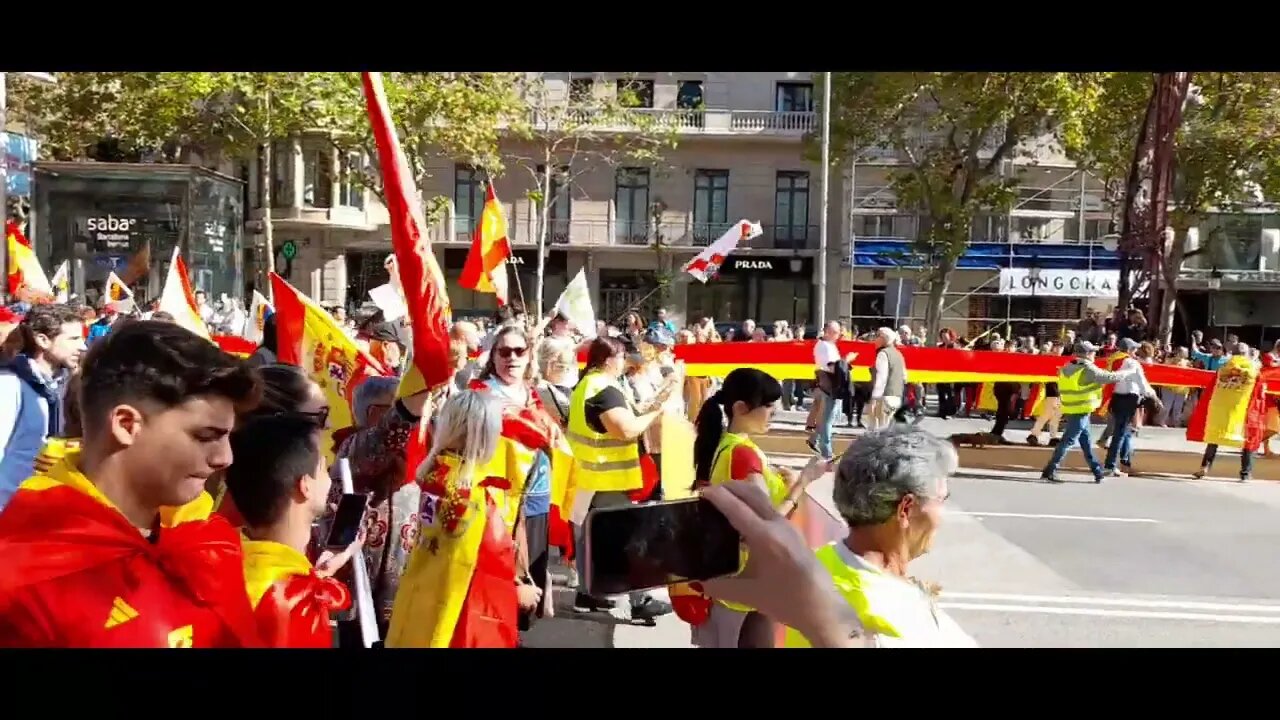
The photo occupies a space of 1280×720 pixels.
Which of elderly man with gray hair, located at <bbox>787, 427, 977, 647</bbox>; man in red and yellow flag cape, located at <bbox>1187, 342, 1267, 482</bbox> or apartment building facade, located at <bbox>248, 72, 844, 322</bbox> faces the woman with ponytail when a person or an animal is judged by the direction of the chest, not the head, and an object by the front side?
the apartment building facade

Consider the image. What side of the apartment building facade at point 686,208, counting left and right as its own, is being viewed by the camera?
front

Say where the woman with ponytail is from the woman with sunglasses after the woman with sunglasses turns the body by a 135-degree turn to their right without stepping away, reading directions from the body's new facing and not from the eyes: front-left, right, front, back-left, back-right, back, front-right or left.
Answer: back

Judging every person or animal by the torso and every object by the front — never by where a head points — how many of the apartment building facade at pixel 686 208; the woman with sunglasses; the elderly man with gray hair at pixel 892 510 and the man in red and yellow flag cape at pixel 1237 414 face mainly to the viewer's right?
1

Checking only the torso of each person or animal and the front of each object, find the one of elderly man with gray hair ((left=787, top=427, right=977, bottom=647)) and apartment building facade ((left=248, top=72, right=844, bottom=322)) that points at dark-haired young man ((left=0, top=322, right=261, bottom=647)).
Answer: the apartment building facade

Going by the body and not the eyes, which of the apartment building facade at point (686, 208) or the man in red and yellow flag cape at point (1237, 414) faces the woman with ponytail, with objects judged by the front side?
the apartment building facade

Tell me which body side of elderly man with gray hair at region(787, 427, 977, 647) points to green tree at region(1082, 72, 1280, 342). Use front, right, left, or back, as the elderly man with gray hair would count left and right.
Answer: left

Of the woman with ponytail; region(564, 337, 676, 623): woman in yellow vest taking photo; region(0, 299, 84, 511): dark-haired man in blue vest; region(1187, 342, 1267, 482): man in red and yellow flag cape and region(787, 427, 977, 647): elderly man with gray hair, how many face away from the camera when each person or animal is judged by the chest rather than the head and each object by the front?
1

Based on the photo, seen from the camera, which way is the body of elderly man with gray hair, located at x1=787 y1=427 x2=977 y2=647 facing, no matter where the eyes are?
to the viewer's right

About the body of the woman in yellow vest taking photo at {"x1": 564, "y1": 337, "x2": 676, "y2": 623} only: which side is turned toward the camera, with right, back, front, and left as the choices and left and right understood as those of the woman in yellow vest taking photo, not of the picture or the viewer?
right

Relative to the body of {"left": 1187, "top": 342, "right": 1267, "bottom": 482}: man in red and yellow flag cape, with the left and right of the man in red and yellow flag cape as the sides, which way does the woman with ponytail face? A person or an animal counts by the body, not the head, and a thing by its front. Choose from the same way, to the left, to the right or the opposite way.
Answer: to the right

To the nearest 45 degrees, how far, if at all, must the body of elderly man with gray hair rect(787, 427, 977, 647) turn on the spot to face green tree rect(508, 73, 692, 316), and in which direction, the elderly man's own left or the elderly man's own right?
approximately 90° to the elderly man's own left

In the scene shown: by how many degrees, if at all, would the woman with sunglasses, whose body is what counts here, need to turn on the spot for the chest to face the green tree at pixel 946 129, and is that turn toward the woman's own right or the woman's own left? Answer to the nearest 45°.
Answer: approximately 135° to the woman's own left
